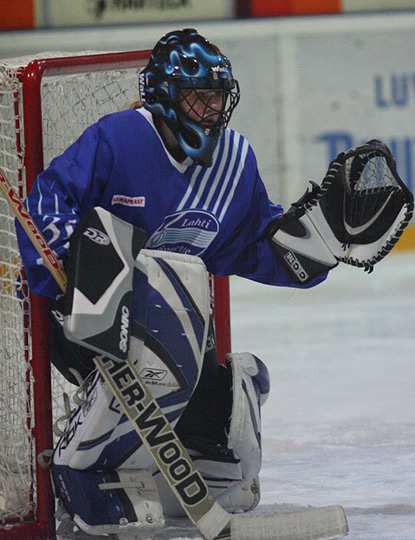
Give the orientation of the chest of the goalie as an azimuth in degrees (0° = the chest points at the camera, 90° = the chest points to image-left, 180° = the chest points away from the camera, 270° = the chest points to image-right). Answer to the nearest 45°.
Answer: approximately 315°

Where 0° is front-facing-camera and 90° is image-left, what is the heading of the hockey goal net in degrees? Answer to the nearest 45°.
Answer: approximately 315°
